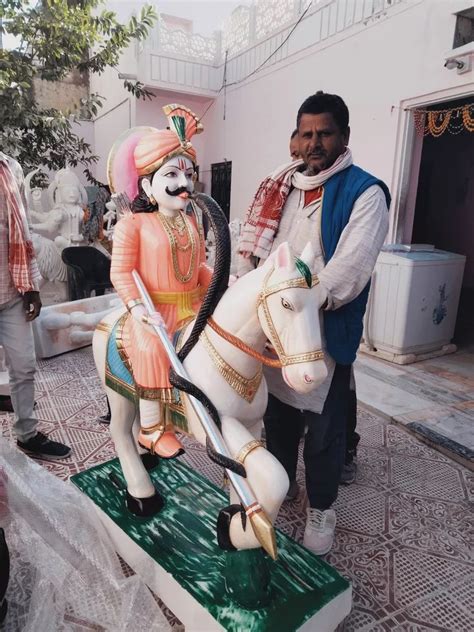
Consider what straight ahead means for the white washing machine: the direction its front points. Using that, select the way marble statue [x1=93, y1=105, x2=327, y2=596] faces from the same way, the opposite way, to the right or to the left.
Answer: the same way

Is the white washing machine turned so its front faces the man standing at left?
no

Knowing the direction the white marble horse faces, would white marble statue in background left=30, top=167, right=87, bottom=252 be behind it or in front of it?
behind

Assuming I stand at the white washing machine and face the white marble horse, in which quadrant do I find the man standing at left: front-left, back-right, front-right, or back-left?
front-right

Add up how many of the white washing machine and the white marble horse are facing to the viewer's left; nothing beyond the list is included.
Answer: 0

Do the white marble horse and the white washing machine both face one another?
no

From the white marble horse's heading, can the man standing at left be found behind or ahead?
behind

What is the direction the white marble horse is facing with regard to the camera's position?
facing the viewer and to the right of the viewer

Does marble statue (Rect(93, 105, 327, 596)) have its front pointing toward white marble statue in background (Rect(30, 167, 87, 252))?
no

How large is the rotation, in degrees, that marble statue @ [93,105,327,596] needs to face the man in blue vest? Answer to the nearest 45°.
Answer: approximately 90° to its left

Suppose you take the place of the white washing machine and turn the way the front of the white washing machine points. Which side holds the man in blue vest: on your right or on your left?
on your right

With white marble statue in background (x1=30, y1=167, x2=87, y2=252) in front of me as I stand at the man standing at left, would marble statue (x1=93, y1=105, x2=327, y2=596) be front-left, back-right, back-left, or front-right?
back-right

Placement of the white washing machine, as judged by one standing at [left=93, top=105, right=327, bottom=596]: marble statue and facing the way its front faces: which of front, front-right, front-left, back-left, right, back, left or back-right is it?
left
